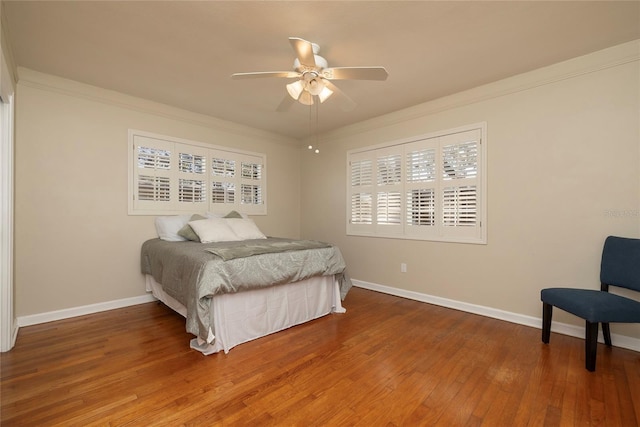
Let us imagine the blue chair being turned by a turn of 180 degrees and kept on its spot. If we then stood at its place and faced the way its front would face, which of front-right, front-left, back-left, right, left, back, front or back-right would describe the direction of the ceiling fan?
back

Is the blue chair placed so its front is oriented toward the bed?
yes

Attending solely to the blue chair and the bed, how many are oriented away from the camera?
0

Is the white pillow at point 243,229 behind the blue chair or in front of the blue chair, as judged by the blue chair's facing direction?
in front

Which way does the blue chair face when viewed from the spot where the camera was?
facing the viewer and to the left of the viewer

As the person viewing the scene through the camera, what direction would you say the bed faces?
facing the viewer and to the right of the viewer

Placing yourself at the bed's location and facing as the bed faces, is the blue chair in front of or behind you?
in front
